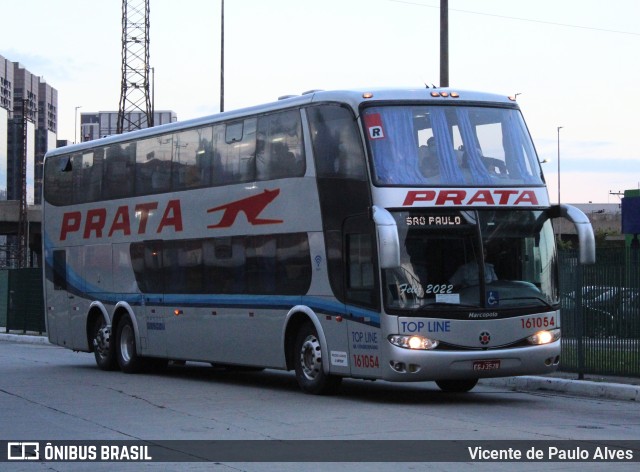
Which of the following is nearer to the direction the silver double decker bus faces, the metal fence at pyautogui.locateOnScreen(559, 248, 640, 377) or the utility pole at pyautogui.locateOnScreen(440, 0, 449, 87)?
the metal fence

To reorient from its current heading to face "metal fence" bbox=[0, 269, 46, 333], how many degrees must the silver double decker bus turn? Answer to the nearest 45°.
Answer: approximately 180°

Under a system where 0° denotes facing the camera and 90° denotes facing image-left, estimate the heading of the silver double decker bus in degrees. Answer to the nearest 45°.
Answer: approximately 315°

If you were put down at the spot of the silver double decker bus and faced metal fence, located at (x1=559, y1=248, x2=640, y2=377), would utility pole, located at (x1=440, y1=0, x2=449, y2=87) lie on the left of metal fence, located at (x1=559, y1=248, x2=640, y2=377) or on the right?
left

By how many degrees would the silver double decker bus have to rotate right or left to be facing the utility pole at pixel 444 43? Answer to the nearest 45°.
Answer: approximately 135° to its left

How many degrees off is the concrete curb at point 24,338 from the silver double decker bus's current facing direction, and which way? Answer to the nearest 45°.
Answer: approximately 180°

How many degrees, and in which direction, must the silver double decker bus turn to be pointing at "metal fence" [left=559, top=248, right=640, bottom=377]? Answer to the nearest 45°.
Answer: approximately 90° to its left
